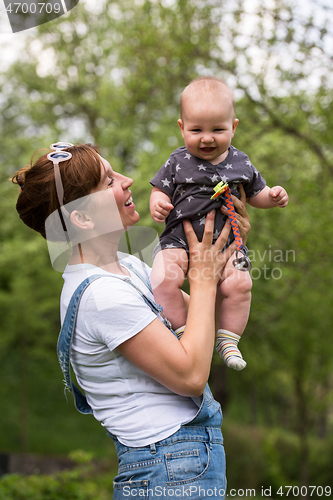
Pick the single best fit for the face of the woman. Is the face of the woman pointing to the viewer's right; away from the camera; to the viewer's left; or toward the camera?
to the viewer's right

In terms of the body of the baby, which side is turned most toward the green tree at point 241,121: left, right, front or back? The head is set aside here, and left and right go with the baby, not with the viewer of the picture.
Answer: back

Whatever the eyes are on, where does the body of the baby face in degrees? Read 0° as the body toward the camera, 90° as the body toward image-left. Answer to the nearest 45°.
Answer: approximately 0°

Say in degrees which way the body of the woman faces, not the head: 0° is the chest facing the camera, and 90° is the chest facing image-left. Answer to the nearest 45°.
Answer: approximately 270°
